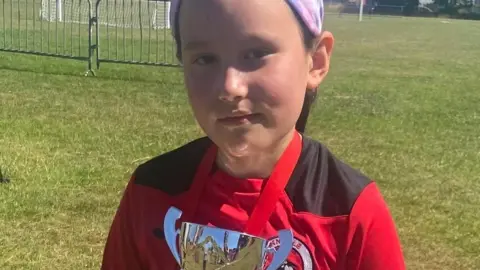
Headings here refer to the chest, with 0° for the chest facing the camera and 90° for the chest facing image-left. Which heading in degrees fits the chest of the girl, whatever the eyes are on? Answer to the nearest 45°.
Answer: approximately 0°
